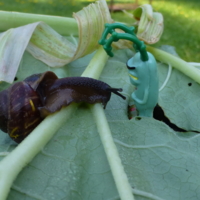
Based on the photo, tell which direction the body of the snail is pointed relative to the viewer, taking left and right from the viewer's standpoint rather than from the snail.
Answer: facing to the right of the viewer
